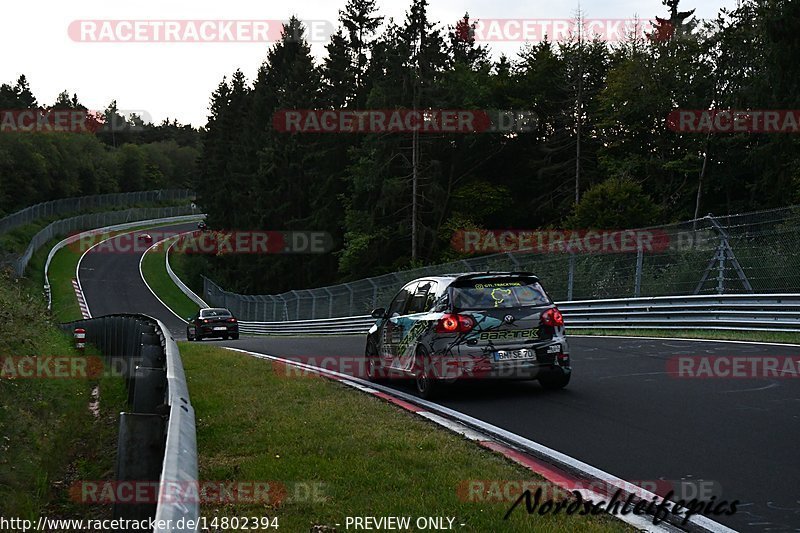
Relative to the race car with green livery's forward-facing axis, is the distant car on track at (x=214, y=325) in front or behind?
in front

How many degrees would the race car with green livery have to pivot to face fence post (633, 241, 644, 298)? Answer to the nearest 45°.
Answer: approximately 45° to its right

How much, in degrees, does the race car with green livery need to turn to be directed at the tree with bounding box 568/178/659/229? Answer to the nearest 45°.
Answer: approximately 45° to its right

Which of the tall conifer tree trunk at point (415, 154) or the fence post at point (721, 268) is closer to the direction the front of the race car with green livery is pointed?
the tall conifer tree trunk

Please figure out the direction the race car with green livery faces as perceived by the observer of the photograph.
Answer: facing away from the viewer and to the left of the viewer

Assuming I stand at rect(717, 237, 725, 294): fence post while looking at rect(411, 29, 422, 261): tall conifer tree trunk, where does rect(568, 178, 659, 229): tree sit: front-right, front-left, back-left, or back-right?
front-right

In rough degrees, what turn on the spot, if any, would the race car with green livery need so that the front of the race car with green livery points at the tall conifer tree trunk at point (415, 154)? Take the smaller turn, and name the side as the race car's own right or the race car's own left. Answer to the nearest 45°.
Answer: approximately 45° to the race car's own right

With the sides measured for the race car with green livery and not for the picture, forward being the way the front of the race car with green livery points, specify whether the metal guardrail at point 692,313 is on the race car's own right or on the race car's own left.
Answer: on the race car's own right

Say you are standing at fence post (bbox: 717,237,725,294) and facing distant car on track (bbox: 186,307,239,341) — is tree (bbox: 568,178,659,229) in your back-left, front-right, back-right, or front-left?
front-right

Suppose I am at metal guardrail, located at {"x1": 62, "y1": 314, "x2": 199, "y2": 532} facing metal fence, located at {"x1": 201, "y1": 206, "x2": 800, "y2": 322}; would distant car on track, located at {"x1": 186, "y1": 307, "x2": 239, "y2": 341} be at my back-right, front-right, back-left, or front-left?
front-left

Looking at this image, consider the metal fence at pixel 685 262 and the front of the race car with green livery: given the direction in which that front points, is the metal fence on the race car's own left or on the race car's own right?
on the race car's own right

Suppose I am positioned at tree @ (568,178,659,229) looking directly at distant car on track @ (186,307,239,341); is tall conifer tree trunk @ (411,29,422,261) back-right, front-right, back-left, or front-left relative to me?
front-right
